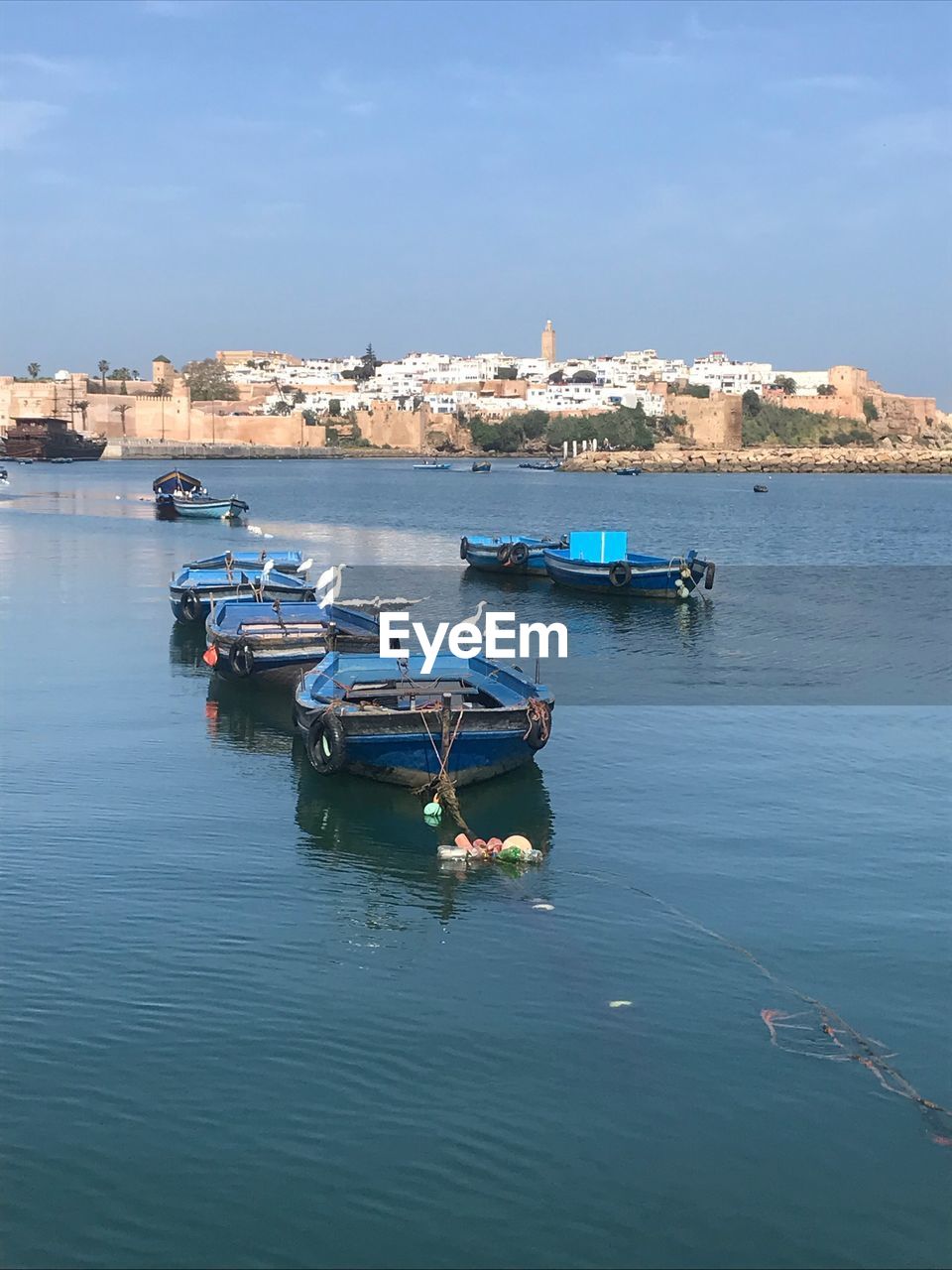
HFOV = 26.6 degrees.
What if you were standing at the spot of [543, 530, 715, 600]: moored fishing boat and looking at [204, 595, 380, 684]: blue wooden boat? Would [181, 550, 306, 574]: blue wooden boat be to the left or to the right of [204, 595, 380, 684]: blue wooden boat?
right

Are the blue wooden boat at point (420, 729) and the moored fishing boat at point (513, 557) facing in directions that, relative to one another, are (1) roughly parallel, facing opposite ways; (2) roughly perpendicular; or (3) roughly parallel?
roughly perpendicular
